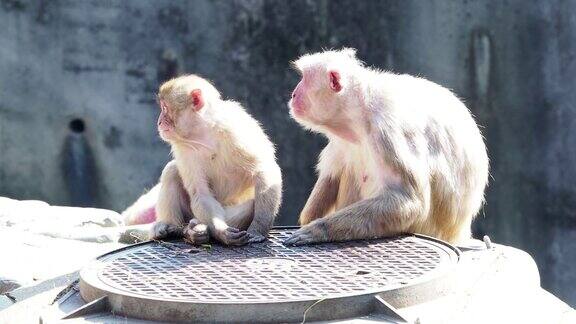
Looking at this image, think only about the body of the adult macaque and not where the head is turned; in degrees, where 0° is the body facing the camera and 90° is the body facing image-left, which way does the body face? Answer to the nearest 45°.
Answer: approximately 90°

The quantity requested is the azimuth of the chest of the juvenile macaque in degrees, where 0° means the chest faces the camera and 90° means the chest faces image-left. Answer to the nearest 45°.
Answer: approximately 45°
